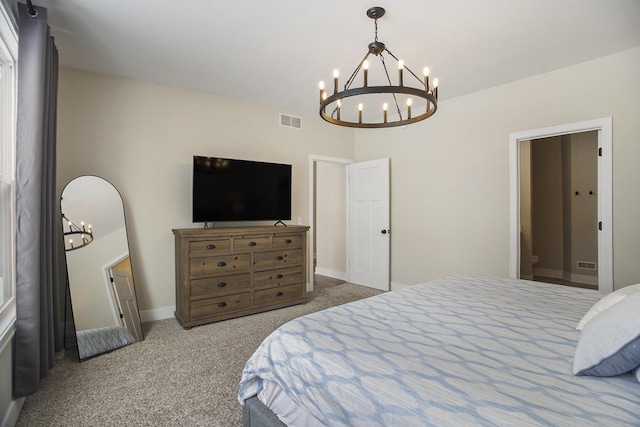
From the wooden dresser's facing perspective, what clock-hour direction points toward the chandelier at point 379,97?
The chandelier is roughly at 12 o'clock from the wooden dresser.

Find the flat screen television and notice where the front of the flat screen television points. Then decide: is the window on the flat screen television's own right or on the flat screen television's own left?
on the flat screen television's own right

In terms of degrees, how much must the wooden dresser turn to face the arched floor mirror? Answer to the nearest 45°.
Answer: approximately 135° to its right

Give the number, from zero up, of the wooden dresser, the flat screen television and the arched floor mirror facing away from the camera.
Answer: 0

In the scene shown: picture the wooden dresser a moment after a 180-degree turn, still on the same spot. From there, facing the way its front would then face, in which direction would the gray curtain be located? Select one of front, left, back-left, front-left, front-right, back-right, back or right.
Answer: left

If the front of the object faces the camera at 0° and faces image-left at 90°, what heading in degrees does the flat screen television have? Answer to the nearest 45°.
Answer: approximately 315°

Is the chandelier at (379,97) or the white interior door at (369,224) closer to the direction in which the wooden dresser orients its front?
the chandelier

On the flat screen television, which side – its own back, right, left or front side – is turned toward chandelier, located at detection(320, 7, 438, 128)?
front

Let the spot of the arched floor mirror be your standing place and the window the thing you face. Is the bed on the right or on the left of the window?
left

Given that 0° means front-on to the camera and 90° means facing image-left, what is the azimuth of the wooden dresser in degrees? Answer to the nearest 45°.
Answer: approximately 315°

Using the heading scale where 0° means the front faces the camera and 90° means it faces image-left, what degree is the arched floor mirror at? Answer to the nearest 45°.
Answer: approximately 315°

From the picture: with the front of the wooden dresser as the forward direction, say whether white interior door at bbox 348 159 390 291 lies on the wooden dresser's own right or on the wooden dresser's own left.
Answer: on the wooden dresser's own left

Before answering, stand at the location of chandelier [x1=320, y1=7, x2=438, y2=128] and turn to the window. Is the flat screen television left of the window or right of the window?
right

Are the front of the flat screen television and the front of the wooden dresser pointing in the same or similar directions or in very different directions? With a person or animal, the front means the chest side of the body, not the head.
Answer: same or similar directions

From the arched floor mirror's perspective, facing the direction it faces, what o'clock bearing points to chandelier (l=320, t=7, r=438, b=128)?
The chandelier is roughly at 12 o'clock from the arched floor mirror.
